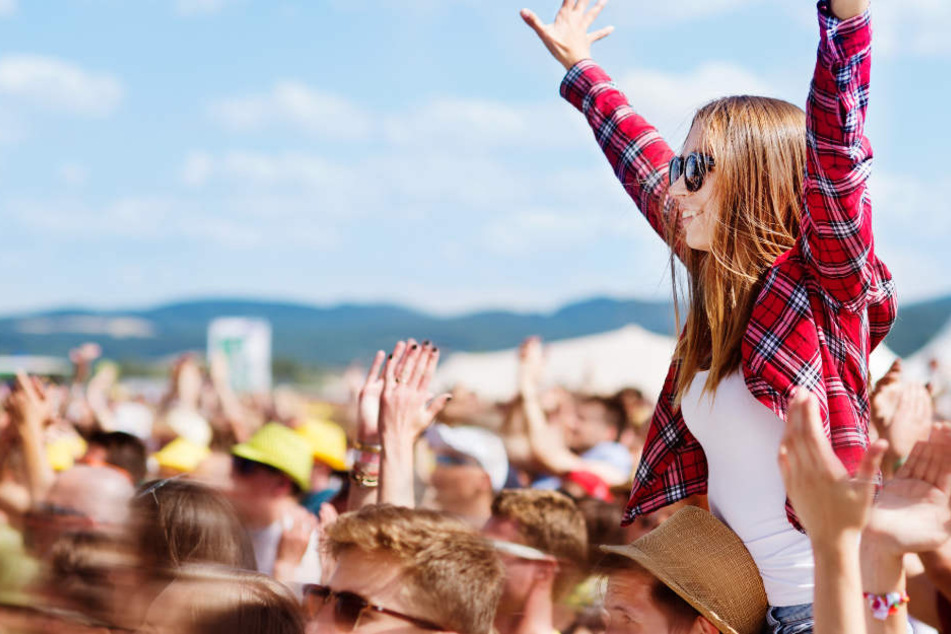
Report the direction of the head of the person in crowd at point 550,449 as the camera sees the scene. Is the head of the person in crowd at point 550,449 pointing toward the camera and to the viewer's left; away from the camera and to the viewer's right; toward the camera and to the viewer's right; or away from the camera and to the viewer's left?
toward the camera and to the viewer's left

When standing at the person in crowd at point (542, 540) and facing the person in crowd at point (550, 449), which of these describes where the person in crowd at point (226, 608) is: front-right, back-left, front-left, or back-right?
back-left

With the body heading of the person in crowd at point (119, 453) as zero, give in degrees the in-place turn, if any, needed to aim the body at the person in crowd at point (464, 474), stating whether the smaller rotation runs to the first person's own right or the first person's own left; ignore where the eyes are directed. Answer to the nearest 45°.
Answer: approximately 135° to the first person's own left

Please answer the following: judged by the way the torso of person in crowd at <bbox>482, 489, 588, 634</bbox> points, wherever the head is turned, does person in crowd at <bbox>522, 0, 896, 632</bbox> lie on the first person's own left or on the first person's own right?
on the first person's own left

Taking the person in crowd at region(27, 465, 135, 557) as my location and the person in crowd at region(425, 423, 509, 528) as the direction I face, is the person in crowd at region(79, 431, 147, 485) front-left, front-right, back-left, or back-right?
front-left
